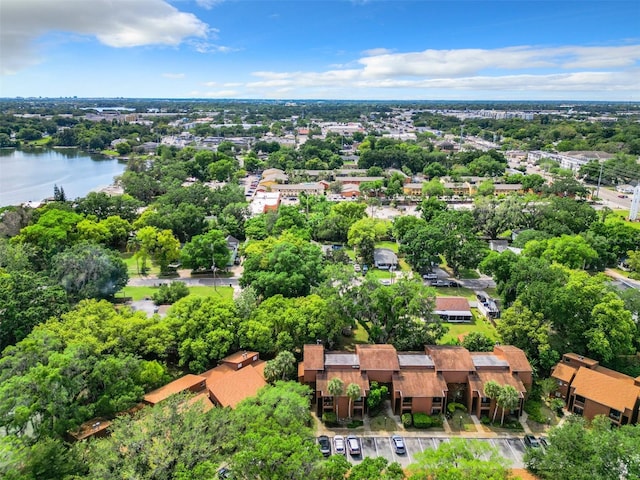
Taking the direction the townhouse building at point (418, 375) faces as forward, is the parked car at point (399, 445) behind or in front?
in front

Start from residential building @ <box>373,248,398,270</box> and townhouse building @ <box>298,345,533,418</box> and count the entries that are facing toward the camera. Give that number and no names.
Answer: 2

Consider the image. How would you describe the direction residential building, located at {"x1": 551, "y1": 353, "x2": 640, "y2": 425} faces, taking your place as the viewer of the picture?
facing the viewer and to the left of the viewer

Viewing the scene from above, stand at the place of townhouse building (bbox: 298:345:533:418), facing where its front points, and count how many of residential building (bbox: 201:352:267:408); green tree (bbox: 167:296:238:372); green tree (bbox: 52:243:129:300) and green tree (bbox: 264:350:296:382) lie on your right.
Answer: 4

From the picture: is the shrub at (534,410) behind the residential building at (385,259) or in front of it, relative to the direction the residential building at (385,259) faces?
in front

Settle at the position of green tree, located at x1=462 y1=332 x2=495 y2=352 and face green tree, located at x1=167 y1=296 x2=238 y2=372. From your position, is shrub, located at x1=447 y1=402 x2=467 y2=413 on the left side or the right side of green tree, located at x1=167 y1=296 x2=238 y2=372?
left

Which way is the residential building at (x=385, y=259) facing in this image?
toward the camera

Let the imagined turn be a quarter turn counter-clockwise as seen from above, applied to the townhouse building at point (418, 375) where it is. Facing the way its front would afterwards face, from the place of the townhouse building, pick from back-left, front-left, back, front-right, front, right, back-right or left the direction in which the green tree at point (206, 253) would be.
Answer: back-left

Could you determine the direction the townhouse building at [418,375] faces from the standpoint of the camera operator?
facing the viewer

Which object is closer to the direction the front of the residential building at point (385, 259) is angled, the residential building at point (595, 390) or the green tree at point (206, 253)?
the residential building

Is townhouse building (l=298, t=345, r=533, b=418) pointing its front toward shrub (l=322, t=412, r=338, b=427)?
no

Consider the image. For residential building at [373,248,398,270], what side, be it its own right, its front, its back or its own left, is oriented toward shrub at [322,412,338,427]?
front

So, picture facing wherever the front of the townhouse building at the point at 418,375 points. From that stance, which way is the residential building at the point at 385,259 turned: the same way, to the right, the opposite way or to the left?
the same way

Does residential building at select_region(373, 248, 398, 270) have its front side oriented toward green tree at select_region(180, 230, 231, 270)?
no
